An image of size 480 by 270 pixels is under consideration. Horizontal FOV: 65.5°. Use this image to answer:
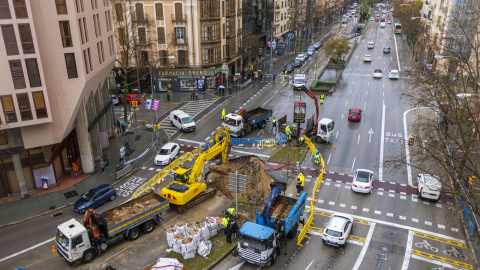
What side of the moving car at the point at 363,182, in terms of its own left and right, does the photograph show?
back

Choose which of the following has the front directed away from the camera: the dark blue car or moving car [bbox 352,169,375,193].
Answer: the moving car

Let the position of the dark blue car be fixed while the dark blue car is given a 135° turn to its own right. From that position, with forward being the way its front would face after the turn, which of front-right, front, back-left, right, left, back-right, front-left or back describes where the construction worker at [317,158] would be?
right

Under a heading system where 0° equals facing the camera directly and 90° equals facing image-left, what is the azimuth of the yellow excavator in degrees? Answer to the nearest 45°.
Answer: approximately 225°

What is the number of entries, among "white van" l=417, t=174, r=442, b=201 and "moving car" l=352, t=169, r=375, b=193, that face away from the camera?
2

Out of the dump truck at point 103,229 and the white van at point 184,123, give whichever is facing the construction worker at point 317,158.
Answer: the white van

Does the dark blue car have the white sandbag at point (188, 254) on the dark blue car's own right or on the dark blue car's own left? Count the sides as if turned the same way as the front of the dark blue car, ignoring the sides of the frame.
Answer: on the dark blue car's own left

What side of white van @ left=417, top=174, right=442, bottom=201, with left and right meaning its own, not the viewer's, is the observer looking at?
back

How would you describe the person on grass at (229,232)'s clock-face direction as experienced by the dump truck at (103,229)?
The person on grass is roughly at 8 o'clock from the dump truck.

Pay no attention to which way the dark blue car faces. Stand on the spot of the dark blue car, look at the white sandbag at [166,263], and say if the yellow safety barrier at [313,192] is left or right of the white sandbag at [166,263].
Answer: left

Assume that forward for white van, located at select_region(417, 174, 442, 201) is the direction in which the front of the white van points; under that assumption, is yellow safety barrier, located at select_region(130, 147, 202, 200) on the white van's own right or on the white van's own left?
on the white van's own left

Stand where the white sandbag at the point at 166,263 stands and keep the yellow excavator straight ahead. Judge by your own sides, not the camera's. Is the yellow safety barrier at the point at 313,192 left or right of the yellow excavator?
right
